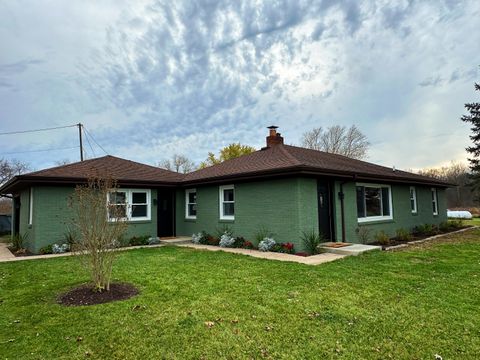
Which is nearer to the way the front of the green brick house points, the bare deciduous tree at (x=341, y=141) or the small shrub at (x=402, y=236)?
the small shrub

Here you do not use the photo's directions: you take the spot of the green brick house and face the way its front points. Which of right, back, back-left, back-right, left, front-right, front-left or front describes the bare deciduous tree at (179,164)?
back-left

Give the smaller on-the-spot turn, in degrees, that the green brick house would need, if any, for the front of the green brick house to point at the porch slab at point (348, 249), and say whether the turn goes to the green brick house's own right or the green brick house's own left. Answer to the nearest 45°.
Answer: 0° — it already faces it

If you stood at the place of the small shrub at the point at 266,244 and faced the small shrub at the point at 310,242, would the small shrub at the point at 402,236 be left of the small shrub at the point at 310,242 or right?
left

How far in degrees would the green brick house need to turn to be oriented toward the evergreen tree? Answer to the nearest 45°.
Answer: approximately 90° to its left
